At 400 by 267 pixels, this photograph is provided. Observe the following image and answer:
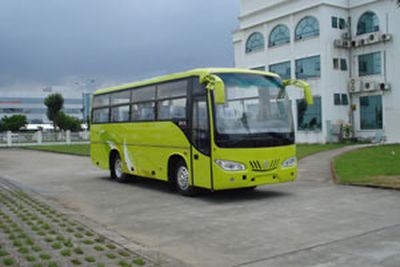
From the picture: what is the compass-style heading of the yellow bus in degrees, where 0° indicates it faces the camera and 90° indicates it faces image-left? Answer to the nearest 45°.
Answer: approximately 315°

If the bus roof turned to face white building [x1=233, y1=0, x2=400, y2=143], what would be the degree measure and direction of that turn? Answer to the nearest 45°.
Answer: approximately 90° to its left

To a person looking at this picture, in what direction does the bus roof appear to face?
facing the viewer and to the right of the viewer

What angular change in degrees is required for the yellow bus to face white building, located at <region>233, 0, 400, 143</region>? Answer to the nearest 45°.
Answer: approximately 90° to its left
